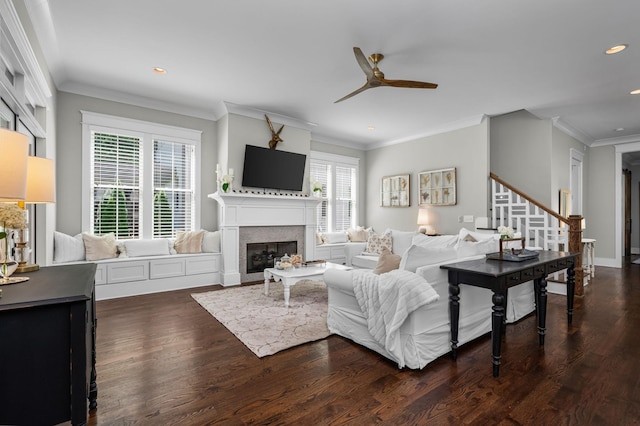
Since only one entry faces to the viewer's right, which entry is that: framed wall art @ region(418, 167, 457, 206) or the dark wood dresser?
the dark wood dresser

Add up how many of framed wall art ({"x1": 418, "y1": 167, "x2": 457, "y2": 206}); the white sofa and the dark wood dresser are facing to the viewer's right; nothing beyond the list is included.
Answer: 1

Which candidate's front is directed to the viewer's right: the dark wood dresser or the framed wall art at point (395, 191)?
the dark wood dresser

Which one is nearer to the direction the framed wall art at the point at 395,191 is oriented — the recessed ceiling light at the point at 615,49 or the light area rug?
the light area rug

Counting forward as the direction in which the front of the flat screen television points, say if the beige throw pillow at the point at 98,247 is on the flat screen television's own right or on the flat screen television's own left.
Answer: on the flat screen television's own right

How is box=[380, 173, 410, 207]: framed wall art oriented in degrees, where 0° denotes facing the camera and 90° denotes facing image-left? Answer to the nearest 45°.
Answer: approximately 45°

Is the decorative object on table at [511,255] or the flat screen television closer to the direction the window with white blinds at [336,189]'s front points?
the decorative object on table

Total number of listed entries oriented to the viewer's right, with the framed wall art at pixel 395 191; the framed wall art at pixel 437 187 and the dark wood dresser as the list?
1
